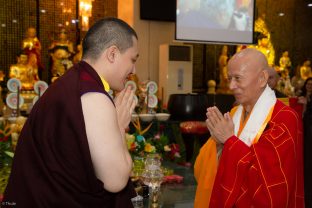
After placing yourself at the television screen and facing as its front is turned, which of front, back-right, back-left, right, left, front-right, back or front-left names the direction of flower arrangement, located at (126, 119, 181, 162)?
front

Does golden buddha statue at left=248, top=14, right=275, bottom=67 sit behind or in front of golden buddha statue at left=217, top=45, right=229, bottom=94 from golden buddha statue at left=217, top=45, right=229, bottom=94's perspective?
behind

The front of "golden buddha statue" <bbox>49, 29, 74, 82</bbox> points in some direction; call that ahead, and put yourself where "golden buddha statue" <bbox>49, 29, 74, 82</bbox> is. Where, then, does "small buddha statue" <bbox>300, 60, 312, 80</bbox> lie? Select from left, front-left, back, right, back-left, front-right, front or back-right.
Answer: left

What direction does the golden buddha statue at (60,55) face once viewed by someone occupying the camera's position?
facing the viewer

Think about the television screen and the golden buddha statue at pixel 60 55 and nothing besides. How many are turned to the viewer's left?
0

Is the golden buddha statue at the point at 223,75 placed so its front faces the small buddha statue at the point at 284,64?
no

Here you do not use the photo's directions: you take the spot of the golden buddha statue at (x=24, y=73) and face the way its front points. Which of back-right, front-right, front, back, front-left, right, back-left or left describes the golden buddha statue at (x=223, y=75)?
left

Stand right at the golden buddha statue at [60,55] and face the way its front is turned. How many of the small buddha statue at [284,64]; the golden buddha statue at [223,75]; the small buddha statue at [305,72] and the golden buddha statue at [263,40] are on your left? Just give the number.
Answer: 4

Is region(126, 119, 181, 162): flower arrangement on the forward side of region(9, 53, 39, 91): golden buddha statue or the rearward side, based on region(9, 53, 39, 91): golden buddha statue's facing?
on the forward side

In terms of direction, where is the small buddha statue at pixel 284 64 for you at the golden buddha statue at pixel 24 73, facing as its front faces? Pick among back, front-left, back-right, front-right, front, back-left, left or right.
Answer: left

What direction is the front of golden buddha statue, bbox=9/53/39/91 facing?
toward the camera

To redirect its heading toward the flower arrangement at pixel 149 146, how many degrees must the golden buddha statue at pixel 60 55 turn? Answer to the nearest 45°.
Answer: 0° — it already faces it
